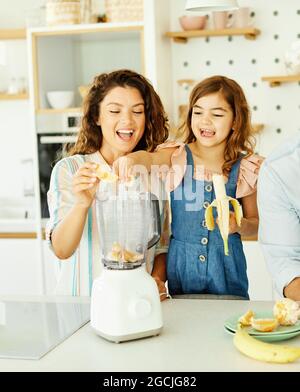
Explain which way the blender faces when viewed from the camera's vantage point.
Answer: facing the viewer and to the right of the viewer

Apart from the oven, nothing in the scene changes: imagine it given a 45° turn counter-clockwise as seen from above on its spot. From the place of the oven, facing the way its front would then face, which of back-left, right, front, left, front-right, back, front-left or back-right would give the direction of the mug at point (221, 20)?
front-left

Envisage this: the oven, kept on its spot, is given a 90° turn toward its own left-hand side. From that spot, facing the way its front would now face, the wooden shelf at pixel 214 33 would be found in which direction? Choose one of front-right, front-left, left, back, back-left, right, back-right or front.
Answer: front

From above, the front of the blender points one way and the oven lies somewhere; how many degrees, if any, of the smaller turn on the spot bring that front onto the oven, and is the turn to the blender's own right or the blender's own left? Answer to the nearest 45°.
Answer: approximately 135° to the blender's own left

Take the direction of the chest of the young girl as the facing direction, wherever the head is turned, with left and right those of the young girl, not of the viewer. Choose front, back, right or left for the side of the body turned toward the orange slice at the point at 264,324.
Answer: front

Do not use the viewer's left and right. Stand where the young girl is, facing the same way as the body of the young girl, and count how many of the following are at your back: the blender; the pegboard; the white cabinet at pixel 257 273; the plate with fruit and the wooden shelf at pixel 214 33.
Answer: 3

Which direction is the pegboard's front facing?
toward the camera

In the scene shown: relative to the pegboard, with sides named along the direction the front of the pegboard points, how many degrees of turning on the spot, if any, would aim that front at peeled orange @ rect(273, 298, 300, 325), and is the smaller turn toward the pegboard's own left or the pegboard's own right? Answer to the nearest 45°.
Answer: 0° — it already faces it

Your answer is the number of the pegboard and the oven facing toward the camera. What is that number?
2

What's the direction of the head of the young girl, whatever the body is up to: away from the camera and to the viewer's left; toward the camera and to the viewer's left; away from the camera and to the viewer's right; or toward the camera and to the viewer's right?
toward the camera and to the viewer's left

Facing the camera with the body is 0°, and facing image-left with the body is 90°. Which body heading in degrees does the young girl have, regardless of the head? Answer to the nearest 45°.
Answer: approximately 0°

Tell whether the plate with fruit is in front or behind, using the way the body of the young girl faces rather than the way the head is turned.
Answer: in front

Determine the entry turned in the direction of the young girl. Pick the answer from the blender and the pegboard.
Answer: the pegboard

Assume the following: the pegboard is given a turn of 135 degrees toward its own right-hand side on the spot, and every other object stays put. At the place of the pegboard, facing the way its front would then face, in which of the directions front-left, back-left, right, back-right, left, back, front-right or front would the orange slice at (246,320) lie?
back-left

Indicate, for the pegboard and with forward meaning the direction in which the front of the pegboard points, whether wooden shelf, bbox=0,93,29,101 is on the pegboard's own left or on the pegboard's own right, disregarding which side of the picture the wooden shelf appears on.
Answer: on the pegboard's own right

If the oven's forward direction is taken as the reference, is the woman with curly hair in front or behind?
in front

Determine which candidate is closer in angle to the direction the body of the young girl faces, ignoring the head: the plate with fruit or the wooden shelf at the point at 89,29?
the plate with fruit

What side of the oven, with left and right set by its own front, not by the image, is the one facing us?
front

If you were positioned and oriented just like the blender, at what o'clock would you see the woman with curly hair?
The woman with curly hair is roughly at 7 o'clock from the blender.
